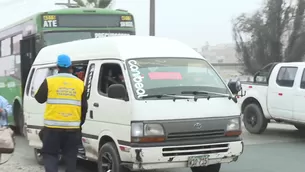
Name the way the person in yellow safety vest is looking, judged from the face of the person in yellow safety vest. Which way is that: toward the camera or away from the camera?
away from the camera

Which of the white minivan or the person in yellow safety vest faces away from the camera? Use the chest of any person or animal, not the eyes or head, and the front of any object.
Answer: the person in yellow safety vest

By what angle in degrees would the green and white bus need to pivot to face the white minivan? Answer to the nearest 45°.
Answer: approximately 45° to its right

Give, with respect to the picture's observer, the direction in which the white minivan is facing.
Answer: facing the viewer and to the right of the viewer

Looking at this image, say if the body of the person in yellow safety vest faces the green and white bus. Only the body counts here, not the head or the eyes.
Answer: yes

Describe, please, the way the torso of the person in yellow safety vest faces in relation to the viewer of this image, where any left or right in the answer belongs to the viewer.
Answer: facing away from the viewer

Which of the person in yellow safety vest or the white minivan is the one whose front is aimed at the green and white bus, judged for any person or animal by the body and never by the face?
the person in yellow safety vest

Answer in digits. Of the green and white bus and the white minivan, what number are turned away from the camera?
0

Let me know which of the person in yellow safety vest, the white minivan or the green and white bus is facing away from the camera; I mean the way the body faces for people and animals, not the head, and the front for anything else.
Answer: the person in yellow safety vest

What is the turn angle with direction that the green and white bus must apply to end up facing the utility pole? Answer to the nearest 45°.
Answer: approximately 90° to its left

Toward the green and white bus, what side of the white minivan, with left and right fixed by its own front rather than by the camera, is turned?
back

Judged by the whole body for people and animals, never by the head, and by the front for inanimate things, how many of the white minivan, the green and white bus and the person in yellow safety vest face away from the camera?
1

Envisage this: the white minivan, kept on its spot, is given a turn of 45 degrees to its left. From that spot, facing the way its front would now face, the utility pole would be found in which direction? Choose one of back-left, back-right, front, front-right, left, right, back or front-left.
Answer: left
